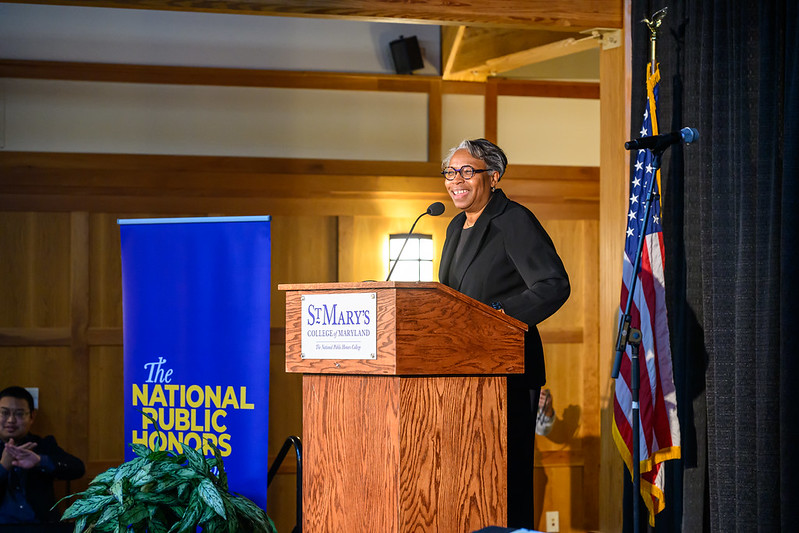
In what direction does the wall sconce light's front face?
toward the camera

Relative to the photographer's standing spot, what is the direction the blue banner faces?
facing the viewer

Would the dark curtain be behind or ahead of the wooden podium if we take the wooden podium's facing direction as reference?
behind

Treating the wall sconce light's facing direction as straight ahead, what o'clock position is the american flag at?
The american flag is roughly at 11 o'clock from the wall sconce light.

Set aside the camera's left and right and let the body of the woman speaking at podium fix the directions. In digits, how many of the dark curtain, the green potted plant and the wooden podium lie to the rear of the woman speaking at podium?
1

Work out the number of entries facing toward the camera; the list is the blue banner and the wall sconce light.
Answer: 2

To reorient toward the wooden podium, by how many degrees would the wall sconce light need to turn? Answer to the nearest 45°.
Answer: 0° — it already faces it

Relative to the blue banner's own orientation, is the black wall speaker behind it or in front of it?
behind

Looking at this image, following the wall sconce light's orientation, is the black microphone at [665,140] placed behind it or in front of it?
in front

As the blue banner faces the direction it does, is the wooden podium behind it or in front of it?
in front

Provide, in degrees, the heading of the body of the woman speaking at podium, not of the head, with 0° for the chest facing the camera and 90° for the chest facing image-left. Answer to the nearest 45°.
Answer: approximately 45°

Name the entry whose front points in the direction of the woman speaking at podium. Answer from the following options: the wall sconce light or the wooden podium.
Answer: the wall sconce light
